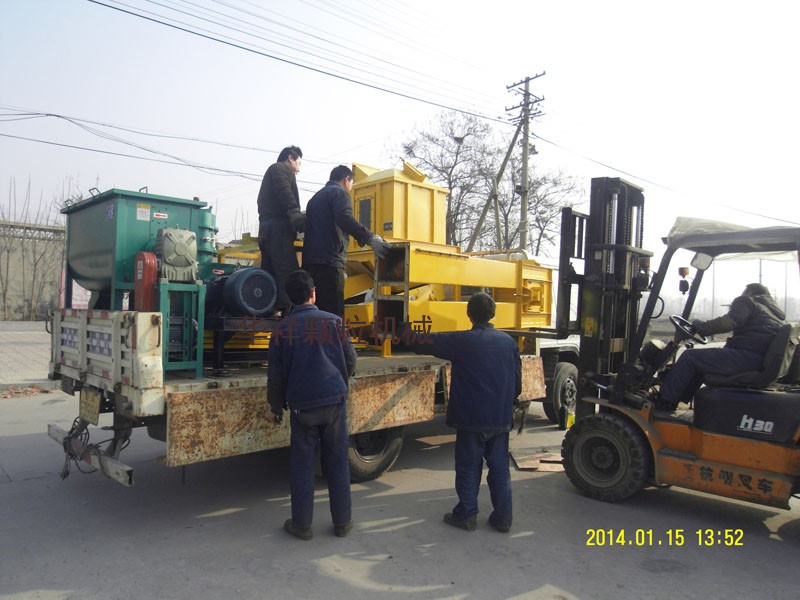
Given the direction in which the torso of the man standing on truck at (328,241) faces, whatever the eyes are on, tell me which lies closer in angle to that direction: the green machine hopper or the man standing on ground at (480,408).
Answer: the man standing on ground

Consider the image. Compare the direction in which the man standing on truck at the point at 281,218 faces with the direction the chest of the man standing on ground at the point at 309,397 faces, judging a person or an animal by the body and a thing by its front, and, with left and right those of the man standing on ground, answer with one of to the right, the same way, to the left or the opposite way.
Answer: to the right

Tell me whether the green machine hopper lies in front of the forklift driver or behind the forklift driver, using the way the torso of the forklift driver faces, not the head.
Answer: in front

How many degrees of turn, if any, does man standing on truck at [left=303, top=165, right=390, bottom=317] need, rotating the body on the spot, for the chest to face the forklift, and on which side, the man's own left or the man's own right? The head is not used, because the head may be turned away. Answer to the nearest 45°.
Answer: approximately 45° to the man's own right

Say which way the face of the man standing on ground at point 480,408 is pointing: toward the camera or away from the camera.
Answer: away from the camera

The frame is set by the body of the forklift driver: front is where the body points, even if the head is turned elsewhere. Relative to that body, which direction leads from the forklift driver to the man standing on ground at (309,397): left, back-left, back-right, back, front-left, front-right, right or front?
front-left

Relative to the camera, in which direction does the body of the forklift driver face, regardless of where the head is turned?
to the viewer's left

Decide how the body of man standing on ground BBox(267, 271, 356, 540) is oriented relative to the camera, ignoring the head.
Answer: away from the camera

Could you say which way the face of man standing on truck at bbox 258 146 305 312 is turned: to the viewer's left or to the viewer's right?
to the viewer's right
